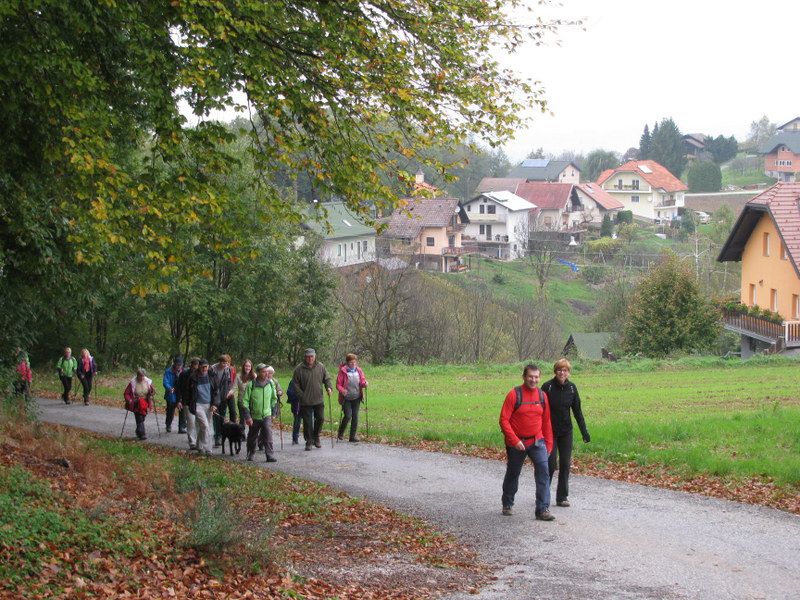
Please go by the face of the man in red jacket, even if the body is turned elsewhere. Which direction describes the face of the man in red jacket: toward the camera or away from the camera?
toward the camera

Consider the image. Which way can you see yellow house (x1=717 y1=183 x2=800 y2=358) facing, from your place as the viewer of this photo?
facing the viewer and to the left of the viewer

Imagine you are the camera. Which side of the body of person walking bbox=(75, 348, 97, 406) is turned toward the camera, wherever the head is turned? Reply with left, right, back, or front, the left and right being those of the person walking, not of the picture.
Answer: front

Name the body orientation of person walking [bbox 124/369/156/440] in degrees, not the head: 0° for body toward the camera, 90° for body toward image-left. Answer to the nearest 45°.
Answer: approximately 0°

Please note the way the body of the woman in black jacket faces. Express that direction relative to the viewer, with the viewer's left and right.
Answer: facing the viewer

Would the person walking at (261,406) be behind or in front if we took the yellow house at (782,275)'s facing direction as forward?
in front

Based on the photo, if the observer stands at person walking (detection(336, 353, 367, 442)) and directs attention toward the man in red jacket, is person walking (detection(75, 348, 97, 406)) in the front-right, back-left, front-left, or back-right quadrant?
back-right

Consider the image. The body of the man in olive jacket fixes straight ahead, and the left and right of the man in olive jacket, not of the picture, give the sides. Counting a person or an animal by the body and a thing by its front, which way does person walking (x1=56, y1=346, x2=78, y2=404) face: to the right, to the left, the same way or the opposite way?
the same way

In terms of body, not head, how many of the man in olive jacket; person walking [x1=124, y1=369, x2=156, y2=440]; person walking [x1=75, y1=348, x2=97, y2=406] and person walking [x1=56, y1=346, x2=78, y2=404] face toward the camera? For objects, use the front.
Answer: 4

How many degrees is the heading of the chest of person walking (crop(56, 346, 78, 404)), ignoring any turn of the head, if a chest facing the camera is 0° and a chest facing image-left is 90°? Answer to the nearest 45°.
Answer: approximately 0°

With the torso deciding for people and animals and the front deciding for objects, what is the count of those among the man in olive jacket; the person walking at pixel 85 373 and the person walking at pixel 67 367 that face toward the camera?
3

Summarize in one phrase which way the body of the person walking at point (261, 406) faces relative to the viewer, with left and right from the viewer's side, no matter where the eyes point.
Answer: facing the viewer and to the right of the viewer

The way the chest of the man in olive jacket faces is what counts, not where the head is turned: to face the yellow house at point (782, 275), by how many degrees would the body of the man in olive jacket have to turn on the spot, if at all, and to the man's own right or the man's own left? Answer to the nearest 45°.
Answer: approximately 135° to the man's own left

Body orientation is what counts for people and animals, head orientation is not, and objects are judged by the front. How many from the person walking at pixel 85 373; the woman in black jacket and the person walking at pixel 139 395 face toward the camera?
3

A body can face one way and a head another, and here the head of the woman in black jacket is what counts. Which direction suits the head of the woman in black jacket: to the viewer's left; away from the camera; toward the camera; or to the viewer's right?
toward the camera

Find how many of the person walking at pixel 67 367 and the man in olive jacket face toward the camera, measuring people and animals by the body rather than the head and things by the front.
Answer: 2
